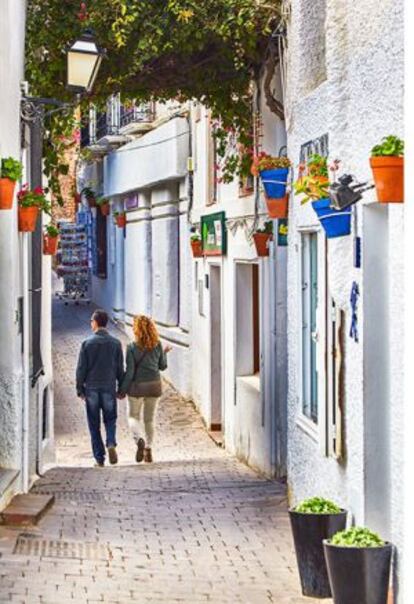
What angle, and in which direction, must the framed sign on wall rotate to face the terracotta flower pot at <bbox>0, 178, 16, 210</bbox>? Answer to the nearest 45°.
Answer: approximately 45° to its left

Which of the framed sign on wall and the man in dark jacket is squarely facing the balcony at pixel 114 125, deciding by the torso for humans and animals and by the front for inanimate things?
the man in dark jacket

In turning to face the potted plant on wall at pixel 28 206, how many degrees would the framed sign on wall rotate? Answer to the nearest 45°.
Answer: approximately 45° to its left

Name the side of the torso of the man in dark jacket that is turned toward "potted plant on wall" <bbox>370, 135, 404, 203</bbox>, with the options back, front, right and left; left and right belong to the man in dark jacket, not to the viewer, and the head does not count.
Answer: back

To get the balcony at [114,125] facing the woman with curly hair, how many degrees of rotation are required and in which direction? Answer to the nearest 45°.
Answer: approximately 45° to its left

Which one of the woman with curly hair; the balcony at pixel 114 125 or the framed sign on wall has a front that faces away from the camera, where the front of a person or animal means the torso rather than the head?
the woman with curly hair

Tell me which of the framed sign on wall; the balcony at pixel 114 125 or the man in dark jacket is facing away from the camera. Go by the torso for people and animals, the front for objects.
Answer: the man in dark jacket

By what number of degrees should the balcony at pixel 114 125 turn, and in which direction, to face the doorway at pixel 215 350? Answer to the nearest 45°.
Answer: approximately 45° to its left

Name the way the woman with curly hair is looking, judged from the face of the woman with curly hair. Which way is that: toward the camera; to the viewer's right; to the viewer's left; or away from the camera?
away from the camera

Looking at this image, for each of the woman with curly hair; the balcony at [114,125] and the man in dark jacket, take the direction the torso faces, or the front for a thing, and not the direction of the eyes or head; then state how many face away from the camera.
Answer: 2

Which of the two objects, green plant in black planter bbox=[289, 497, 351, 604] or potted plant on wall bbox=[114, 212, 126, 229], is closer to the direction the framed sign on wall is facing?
the green plant in black planter

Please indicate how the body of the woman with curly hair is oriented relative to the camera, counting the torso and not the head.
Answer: away from the camera

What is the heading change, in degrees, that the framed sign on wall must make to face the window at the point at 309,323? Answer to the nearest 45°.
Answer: approximately 45° to its left

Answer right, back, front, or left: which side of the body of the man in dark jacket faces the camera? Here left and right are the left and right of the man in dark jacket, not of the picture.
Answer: back

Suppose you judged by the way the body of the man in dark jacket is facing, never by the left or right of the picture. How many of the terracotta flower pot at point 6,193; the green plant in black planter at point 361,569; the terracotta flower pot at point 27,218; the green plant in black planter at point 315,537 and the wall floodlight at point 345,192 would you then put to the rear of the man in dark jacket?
5

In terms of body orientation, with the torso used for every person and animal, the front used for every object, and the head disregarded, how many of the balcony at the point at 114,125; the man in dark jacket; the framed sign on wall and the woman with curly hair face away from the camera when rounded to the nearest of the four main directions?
2

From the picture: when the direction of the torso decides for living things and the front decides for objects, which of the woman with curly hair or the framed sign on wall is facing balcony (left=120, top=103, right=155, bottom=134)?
the woman with curly hair

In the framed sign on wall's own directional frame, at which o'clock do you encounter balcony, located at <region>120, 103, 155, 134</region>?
The balcony is roughly at 4 o'clock from the framed sign on wall.
